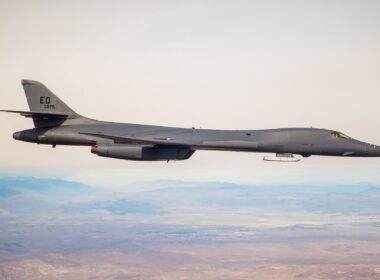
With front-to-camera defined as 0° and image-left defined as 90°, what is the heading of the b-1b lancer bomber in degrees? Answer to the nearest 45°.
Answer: approximately 270°
